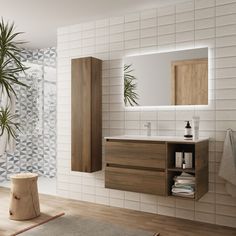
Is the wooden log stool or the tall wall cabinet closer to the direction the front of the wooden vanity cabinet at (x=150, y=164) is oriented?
the wooden log stool

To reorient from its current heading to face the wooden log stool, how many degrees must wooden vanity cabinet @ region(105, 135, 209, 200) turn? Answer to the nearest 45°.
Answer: approximately 45° to its right

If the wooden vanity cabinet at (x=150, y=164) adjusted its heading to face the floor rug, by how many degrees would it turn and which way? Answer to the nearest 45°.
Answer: approximately 45° to its right

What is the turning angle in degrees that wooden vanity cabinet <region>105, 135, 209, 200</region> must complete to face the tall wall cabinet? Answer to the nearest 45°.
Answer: approximately 90° to its right

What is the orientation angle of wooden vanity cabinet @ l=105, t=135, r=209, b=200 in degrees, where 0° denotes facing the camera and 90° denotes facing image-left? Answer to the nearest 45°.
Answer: approximately 45°
